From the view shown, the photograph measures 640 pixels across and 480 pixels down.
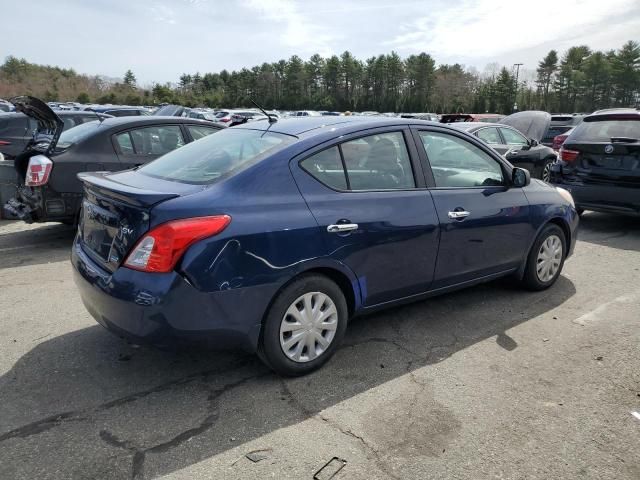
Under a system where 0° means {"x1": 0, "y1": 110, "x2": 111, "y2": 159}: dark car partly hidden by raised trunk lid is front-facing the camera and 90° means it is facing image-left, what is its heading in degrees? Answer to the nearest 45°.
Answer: approximately 225°

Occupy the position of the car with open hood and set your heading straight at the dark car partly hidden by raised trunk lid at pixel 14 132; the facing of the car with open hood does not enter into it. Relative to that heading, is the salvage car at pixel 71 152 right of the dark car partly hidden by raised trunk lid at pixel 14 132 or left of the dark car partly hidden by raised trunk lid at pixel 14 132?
left

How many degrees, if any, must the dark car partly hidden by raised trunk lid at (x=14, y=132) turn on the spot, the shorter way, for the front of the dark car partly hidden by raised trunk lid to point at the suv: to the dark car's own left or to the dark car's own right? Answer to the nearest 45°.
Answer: approximately 90° to the dark car's own right

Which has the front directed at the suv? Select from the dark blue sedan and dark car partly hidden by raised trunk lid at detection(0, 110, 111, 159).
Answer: the dark blue sedan

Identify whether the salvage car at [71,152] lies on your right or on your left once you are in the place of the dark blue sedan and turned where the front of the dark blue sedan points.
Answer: on your left

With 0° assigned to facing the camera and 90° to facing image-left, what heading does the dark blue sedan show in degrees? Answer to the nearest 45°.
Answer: approximately 225°

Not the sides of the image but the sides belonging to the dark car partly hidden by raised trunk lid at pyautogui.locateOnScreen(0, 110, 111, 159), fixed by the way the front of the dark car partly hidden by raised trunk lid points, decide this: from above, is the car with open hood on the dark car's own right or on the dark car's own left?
on the dark car's own right

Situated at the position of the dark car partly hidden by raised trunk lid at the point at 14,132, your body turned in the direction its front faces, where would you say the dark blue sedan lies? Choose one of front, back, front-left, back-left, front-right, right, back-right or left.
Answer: back-right

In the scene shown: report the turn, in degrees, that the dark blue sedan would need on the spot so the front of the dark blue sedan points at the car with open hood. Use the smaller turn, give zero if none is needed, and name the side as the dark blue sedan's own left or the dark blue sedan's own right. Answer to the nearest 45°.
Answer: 0° — it already faces it

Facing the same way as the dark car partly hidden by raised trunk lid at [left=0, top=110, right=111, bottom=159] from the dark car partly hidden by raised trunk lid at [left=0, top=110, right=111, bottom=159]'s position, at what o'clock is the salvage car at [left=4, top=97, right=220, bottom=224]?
the salvage car at [left=4, top=97, right=220, bottom=224] is roughly at 4 o'clock from the dark car partly hidden by raised trunk lid at [left=0, top=110, right=111, bottom=159].

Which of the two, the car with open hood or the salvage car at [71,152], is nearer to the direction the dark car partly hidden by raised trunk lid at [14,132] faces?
the car with open hood

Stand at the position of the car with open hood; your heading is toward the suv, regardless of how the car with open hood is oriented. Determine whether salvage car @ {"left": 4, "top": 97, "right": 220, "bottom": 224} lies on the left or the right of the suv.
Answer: right
